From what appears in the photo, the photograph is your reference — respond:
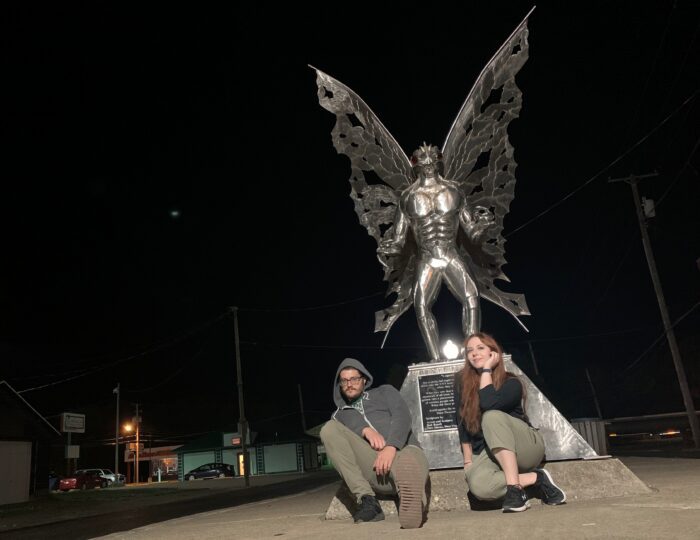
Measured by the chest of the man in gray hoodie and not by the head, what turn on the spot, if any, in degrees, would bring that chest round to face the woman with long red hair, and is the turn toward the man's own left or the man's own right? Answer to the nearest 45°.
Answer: approximately 90° to the man's own left

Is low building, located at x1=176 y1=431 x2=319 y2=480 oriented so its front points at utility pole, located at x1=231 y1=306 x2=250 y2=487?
yes

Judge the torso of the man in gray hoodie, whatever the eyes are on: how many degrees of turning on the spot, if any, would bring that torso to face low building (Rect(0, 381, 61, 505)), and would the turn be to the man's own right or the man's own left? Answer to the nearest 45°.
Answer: approximately 135° to the man's own right

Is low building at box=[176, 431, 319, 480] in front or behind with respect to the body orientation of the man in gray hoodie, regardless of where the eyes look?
behind

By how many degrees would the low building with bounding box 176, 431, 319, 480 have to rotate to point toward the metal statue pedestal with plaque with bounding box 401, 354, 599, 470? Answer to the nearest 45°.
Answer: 0° — it already faces it

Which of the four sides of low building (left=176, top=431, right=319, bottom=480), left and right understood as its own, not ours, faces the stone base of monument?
front

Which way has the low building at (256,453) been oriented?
toward the camera

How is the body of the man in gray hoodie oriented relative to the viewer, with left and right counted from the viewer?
facing the viewer

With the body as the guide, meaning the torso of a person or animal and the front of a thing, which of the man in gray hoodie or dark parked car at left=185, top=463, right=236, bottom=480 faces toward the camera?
the man in gray hoodie

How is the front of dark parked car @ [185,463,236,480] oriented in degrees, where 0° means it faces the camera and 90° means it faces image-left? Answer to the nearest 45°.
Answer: approximately 90°

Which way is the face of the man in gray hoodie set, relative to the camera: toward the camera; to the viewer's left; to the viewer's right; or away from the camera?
toward the camera

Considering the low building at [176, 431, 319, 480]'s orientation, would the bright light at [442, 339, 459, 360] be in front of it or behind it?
in front

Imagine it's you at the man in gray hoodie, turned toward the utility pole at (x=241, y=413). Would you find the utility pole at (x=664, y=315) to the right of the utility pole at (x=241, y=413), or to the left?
right

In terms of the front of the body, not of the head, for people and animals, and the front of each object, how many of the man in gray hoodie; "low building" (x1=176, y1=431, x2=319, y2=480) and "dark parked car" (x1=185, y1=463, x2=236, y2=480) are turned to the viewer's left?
1

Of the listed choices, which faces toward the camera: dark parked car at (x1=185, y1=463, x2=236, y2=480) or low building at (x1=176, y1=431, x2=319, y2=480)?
the low building

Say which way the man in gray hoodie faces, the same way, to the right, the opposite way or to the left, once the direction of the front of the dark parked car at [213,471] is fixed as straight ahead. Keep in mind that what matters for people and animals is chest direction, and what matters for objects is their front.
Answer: to the left

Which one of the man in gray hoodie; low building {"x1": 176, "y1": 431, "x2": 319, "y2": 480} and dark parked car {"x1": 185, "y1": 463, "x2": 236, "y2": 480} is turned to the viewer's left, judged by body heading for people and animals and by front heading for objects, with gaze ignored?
the dark parked car
